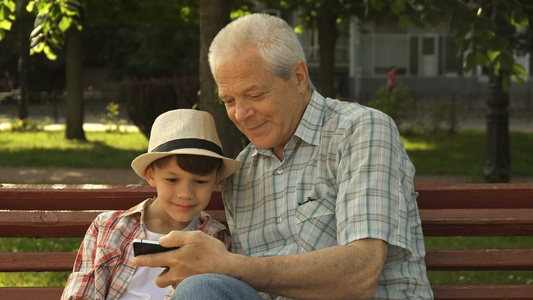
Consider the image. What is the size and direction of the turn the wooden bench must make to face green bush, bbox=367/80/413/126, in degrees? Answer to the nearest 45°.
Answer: approximately 180°

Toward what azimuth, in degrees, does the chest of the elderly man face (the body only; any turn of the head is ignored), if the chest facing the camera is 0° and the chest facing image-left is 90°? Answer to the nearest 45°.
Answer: approximately 45°
